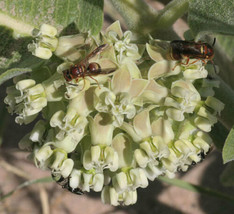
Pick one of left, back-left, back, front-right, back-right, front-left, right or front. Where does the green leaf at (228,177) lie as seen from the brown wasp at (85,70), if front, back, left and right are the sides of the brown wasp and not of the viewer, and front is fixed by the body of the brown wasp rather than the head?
back-right

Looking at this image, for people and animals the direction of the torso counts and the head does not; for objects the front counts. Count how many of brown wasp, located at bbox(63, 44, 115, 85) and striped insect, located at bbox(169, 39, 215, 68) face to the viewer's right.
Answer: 1

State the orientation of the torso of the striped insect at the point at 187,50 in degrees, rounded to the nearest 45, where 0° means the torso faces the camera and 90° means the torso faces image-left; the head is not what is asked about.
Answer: approximately 270°

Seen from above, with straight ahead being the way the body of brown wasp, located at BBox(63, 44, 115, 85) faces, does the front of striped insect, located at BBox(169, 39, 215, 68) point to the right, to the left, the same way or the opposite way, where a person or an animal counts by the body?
the opposite way

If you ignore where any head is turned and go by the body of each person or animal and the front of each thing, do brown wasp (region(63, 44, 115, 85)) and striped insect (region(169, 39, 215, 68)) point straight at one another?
no
